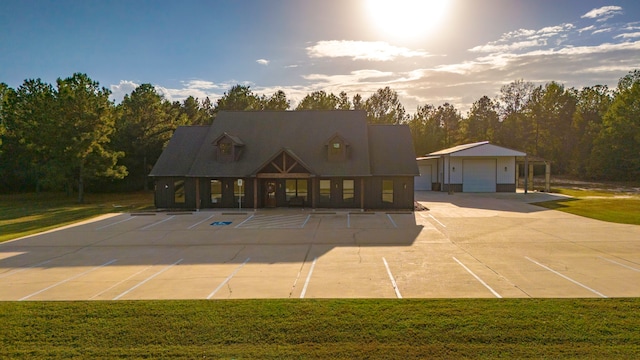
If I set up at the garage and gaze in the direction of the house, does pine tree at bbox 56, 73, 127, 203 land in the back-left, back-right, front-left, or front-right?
front-right

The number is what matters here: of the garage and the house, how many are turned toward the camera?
2

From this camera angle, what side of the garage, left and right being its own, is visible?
front

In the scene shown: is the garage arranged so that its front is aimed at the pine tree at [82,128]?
no

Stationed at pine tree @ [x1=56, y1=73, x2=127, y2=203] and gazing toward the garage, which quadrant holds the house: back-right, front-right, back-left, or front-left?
front-right

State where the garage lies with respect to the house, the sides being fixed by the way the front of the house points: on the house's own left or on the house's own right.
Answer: on the house's own left

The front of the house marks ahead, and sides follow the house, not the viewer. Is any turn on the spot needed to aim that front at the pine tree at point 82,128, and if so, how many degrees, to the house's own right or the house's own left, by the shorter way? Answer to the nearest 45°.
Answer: approximately 135° to the house's own right

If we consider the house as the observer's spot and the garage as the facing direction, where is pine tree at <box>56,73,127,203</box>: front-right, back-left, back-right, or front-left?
back-left

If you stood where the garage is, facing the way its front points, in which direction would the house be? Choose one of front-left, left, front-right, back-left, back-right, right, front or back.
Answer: front-right

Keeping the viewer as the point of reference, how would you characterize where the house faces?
facing the viewer
